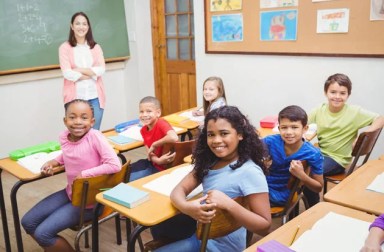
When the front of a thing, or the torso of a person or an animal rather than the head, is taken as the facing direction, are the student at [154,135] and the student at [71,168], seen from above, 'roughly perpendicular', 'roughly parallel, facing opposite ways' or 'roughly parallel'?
roughly parallel

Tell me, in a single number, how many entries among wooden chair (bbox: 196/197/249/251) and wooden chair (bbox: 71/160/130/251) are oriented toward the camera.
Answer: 0

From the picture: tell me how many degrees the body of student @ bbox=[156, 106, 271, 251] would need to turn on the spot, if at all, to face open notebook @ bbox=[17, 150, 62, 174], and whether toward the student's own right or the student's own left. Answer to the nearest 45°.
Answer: approximately 90° to the student's own right

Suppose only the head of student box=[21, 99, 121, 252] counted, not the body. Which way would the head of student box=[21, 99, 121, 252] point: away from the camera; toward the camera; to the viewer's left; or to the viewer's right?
toward the camera

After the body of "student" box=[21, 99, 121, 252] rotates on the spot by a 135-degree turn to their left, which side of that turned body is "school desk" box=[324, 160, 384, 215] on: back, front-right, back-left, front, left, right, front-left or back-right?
front-right

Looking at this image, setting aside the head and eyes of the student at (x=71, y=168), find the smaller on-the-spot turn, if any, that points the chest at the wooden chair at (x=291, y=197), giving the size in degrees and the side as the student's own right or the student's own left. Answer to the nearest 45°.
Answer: approximately 90° to the student's own left

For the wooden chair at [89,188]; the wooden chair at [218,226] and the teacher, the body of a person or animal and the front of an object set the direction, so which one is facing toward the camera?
the teacher

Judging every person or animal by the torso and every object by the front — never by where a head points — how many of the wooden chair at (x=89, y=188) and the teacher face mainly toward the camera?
1

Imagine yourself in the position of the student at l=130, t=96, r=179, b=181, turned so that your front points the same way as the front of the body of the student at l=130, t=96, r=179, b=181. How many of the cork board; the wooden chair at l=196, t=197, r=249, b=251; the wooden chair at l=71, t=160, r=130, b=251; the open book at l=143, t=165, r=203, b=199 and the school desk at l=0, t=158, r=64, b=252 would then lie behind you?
1

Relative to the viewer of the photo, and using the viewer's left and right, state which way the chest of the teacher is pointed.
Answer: facing the viewer

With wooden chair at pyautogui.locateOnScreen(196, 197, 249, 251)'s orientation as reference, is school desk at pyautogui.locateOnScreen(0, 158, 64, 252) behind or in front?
in front

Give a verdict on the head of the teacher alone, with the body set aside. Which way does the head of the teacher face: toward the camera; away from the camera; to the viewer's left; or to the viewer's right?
toward the camera

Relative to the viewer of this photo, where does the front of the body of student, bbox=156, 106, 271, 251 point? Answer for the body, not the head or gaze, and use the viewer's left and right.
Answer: facing the viewer and to the left of the viewer

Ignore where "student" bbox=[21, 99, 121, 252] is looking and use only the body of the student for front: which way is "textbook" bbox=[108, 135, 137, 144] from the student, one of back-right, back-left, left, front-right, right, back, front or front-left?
back
